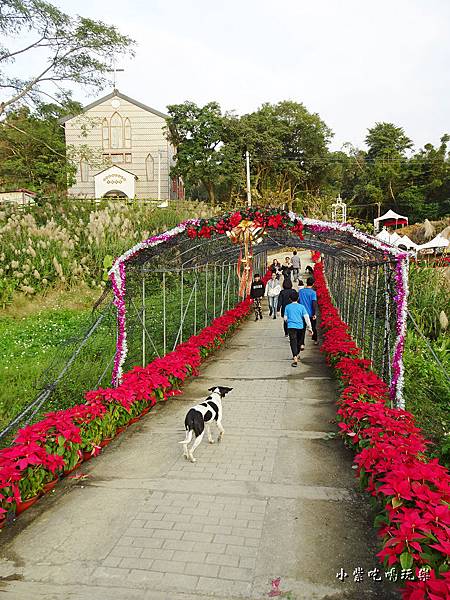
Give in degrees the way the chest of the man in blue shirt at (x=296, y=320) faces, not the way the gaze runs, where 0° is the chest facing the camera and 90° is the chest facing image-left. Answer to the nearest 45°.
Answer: approximately 180°

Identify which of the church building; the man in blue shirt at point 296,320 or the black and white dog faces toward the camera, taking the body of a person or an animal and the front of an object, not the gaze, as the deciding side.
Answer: the church building

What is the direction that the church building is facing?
toward the camera

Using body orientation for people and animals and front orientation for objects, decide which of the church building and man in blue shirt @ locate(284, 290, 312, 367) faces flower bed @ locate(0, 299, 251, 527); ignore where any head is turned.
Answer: the church building

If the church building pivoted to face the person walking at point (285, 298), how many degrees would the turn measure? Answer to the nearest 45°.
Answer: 0° — it already faces them

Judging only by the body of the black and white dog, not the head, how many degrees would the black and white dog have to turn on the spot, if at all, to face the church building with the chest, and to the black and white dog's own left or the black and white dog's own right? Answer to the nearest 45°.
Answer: approximately 45° to the black and white dog's own left

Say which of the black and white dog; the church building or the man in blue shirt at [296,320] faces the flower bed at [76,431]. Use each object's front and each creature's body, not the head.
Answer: the church building

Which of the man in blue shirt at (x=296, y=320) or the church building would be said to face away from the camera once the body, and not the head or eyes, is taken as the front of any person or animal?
the man in blue shirt

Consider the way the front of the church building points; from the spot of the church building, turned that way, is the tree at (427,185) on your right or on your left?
on your left

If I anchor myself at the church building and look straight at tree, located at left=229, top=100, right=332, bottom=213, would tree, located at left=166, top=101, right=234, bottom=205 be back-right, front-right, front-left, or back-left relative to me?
front-right

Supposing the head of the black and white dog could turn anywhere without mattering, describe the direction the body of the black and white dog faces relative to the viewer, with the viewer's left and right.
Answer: facing away from the viewer and to the right of the viewer

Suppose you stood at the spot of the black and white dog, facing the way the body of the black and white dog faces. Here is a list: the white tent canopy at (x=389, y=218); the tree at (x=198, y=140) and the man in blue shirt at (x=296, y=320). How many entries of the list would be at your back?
0

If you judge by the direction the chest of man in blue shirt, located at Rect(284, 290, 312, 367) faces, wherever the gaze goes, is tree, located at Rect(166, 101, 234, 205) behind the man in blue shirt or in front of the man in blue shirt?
in front

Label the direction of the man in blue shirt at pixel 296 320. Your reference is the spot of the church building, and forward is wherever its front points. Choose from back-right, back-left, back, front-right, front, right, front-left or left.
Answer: front

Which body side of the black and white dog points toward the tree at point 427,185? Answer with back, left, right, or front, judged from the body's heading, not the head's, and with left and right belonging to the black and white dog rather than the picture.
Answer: front
